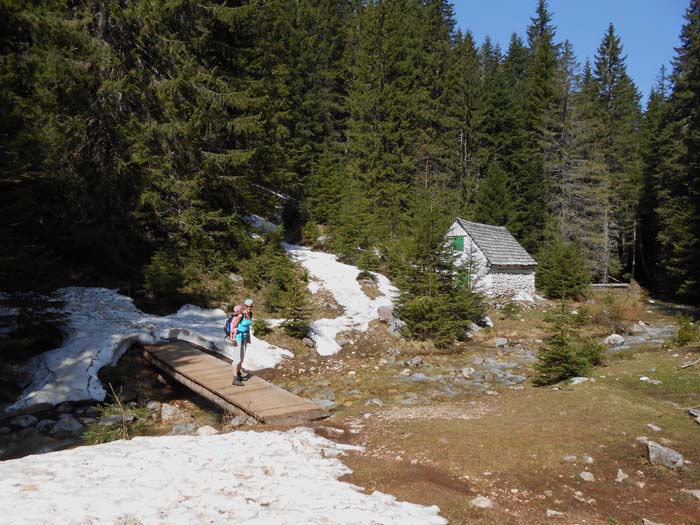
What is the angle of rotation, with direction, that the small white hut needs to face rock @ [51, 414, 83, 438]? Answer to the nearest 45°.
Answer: approximately 45° to its left

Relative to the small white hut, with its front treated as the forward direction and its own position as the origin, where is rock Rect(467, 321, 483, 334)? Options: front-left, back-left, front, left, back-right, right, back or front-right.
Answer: front-left

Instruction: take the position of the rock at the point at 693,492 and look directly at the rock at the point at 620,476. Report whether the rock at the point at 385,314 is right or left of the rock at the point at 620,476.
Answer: right

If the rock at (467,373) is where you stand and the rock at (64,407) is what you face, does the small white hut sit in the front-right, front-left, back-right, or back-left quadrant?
back-right

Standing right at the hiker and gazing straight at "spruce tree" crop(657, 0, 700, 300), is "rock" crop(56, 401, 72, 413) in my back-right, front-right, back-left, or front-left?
back-left

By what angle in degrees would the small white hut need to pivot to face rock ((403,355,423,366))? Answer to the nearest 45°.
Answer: approximately 45° to its left

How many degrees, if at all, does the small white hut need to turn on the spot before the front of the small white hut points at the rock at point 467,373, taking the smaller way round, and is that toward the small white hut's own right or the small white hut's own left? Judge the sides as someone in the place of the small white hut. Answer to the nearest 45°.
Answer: approximately 45° to the small white hut's own left

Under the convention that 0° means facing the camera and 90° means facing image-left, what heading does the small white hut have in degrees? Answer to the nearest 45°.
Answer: approximately 45°

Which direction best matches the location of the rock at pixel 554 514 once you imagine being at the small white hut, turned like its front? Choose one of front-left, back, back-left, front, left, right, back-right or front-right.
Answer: front-left

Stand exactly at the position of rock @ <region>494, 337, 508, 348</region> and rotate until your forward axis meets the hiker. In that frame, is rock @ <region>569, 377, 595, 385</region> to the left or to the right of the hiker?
left

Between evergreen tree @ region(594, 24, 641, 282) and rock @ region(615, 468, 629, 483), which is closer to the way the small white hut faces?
the rock

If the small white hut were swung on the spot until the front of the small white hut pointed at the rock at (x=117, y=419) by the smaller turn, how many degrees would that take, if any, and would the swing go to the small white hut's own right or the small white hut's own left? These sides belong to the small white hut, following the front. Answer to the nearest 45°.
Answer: approximately 45° to the small white hut's own left

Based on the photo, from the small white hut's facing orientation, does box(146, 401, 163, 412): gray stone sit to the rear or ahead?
ahead

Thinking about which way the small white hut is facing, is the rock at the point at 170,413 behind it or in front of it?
in front

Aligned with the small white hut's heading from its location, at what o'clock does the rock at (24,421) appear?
The rock is roughly at 11 o'clock from the small white hut.
